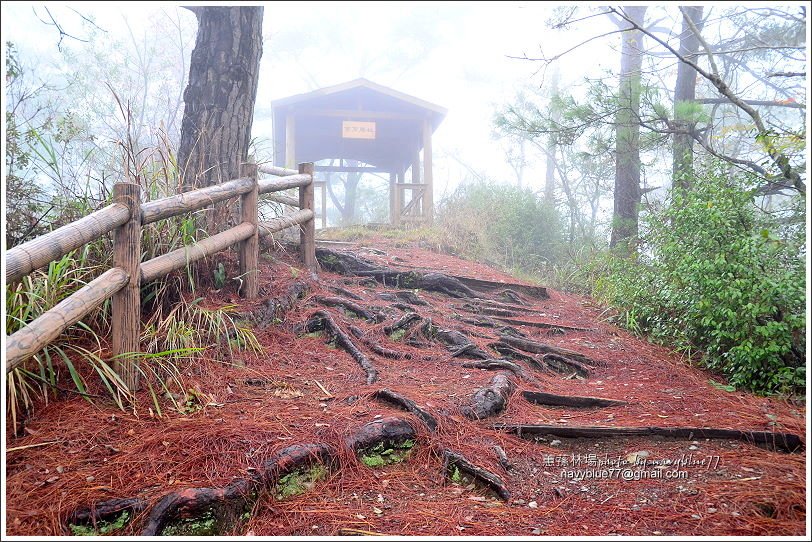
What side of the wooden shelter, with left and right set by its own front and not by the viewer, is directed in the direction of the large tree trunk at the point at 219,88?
front

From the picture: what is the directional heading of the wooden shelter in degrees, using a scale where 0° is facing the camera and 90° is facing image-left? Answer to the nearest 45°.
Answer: approximately 0°

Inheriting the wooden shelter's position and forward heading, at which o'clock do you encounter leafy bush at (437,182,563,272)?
The leafy bush is roughly at 11 o'clock from the wooden shelter.

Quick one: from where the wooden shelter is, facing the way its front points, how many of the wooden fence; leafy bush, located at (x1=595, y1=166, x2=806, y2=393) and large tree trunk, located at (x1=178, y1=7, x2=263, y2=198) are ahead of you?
3

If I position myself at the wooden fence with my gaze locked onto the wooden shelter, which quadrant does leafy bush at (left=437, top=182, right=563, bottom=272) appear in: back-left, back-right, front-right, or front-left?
front-right

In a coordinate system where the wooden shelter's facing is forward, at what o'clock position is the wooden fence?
The wooden fence is roughly at 12 o'clock from the wooden shelter.

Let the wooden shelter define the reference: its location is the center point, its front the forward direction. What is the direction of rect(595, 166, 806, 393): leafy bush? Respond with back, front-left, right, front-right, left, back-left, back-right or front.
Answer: front
